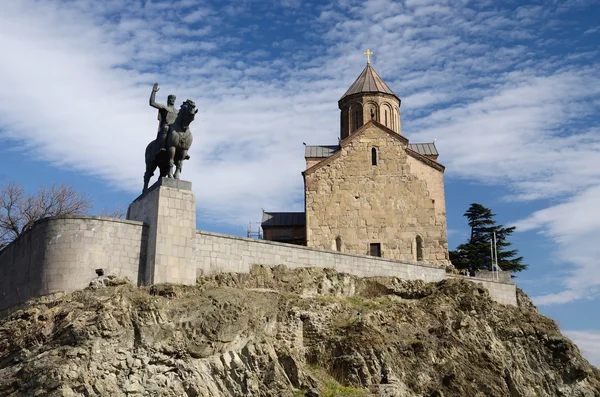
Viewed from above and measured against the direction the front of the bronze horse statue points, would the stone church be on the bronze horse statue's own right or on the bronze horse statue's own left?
on the bronze horse statue's own left

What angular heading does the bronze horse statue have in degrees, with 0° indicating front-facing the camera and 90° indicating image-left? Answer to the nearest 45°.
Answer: approximately 315°

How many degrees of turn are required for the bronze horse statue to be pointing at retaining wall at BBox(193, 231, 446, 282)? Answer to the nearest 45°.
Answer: approximately 90° to its left

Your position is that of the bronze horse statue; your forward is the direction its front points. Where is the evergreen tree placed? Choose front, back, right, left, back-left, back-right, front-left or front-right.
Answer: left
